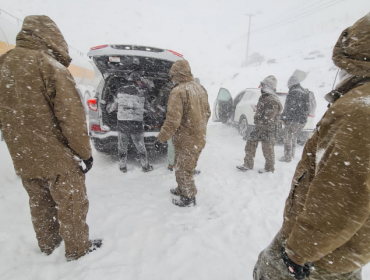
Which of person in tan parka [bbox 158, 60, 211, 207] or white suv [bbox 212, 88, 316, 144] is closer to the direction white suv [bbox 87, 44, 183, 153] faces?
the white suv

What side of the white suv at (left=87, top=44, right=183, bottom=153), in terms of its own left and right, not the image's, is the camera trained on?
back

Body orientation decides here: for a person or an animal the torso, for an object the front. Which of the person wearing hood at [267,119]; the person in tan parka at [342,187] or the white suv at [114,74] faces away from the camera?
the white suv

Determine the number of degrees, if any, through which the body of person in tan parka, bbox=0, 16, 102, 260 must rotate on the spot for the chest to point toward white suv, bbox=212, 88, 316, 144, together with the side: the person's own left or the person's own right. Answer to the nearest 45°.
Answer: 0° — they already face it

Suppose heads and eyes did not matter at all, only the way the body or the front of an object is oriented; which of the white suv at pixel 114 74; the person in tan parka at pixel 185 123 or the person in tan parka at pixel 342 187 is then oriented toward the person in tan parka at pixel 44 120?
the person in tan parka at pixel 342 187

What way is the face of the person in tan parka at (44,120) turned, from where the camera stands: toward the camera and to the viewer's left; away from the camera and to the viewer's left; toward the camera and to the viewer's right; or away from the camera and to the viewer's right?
away from the camera and to the viewer's right

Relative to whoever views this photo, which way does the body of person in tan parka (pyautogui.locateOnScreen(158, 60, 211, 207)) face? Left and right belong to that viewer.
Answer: facing away from the viewer and to the left of the viewer

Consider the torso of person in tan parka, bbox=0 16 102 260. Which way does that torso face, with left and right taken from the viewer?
facing away from the viewer and to the right of the viewer

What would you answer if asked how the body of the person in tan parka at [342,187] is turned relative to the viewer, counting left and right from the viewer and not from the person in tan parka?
facing to the left of the viewer

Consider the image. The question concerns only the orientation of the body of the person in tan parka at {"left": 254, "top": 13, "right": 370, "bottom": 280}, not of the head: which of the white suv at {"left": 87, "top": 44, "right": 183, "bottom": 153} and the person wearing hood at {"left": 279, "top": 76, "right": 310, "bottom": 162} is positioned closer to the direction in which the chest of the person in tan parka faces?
the white suv

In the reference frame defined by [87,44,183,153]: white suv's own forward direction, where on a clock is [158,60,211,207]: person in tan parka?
The person in tan parka is roughly at 5 o'clock from the white suv.

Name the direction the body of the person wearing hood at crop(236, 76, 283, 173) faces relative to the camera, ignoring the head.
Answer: to the viewer's left
